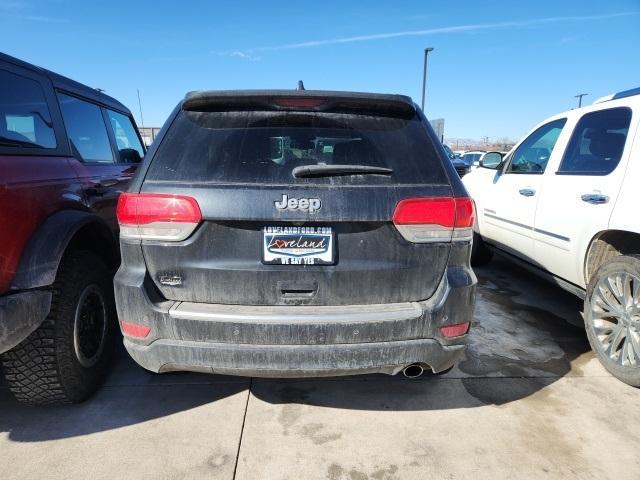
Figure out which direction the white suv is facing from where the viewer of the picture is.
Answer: facing away from the viewer and to the left of the viewer

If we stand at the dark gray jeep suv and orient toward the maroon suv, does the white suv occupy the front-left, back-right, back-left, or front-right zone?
back-left

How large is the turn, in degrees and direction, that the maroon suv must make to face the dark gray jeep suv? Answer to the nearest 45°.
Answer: approximately 90° to its right

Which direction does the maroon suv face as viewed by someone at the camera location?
facing away from the viewer and to the right of the viewer

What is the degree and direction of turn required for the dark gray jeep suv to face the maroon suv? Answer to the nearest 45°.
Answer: approximately 90° to its left

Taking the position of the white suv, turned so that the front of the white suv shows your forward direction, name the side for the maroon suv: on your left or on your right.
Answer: on your left

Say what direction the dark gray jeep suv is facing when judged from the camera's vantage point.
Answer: facing away from the viewer
